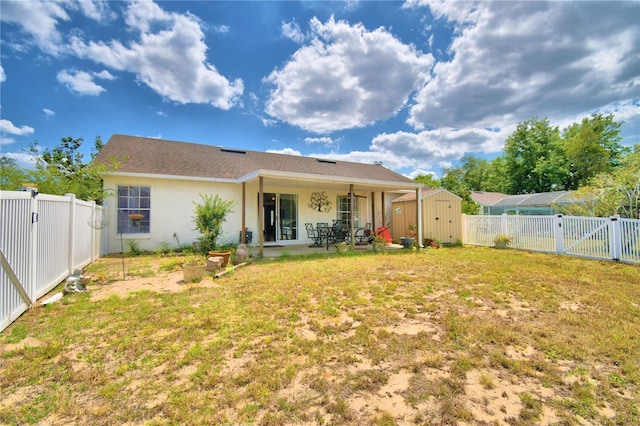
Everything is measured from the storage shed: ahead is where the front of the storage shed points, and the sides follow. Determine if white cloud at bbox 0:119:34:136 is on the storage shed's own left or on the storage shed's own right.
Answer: on the storage shed's own right

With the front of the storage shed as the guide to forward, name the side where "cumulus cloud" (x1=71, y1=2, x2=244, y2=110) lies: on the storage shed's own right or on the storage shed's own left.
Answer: on the storage shed's own right

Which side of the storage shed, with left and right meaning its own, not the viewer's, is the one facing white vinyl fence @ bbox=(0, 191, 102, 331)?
right

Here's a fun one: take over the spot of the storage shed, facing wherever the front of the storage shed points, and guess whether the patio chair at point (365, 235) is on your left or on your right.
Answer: on your right

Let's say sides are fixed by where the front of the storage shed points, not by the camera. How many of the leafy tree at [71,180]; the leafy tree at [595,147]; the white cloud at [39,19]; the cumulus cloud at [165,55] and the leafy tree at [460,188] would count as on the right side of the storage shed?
3

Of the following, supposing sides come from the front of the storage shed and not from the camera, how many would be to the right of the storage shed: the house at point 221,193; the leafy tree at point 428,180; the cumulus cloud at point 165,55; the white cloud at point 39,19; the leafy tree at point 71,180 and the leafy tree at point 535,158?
4

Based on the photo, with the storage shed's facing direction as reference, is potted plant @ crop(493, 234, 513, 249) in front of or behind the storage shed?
in front

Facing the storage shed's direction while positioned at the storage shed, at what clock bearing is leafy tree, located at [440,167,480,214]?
The leafy tree is roughly at 8 o'clock from the storage shed.

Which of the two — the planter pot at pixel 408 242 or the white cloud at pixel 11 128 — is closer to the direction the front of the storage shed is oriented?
the planter pot

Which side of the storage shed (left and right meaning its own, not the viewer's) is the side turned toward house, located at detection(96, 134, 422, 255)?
right

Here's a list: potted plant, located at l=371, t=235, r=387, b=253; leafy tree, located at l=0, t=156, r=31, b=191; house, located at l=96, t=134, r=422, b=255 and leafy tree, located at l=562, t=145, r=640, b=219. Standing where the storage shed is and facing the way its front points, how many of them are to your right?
3

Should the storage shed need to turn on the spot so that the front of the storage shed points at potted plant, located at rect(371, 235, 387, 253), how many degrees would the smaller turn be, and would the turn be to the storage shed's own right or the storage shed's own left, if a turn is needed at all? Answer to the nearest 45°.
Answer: approximately 90° to the storage shed's own right
